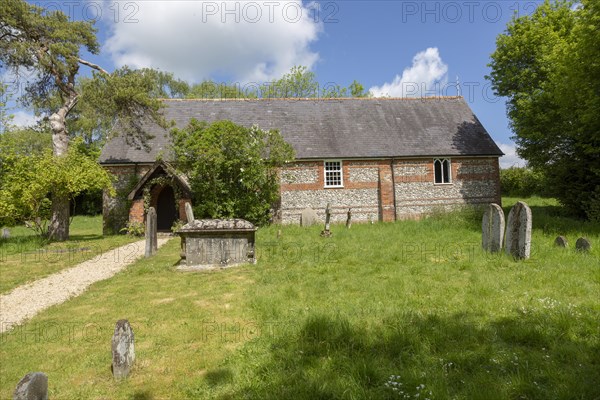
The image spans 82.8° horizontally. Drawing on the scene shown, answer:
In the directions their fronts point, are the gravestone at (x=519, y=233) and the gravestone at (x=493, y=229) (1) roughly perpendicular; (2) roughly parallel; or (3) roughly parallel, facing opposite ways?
roughly parallel

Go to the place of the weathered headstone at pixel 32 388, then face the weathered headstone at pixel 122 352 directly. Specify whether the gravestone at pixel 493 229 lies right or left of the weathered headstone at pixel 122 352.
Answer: right

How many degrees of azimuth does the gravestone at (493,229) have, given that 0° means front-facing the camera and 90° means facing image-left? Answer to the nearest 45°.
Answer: approximately 45°

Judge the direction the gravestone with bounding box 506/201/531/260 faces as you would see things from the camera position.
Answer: facing the viewer and to the left of the viewer

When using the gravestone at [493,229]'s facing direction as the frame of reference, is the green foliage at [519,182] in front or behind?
behind

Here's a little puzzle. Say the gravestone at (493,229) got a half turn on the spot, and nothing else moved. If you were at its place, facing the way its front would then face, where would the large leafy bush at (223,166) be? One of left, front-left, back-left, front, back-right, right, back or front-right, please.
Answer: back-left

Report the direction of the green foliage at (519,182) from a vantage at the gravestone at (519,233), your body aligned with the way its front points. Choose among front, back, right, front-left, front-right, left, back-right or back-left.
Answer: back-right

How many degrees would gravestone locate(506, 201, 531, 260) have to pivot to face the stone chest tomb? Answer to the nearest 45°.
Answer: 0° — it already faces it

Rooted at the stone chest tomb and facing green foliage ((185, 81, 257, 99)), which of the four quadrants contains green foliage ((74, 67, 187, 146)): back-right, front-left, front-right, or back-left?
front-left

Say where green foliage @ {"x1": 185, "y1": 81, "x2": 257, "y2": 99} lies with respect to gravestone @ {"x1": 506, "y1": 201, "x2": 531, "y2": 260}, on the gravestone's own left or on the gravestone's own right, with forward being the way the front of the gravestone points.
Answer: on the gravestone's own right

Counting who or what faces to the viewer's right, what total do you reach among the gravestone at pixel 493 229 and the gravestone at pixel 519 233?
0

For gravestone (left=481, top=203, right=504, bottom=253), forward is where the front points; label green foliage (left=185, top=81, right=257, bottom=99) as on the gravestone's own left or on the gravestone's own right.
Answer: on the gravestone's own right
